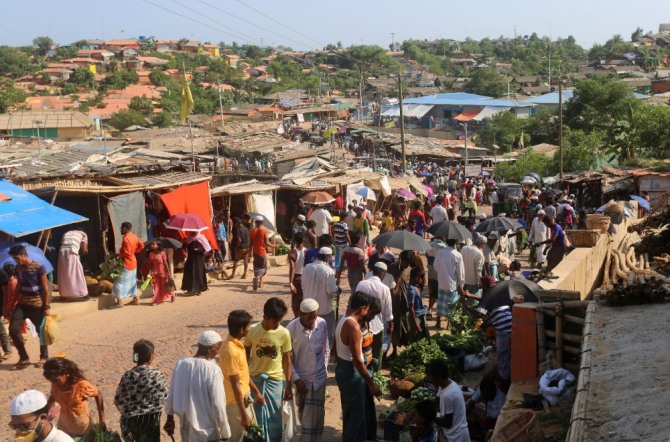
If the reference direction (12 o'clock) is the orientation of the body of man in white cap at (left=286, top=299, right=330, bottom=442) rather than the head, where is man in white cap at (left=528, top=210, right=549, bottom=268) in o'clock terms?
man in white cap at (left=528, top=210, right=549, bottom=268) is roughly at 7 o'clock from man in white cap at (left=286, top=299, right=330, bottom=442).

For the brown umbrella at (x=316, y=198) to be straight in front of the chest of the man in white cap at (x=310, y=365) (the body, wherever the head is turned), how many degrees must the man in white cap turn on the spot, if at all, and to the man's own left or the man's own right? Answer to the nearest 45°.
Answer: approximately 180°

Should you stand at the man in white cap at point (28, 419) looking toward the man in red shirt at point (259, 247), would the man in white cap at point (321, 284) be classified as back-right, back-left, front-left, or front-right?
front-right

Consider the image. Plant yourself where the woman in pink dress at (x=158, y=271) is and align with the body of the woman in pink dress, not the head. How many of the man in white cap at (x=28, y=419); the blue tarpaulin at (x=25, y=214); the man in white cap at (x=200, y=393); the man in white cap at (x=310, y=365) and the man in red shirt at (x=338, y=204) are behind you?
1

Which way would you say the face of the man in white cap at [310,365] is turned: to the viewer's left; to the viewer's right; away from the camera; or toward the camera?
toward the camera

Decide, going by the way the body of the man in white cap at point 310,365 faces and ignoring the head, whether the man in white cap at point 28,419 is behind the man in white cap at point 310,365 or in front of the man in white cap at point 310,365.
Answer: in front

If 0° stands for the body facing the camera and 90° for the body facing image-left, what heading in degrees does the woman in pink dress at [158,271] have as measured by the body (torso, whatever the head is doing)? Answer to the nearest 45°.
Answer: approximately 45°

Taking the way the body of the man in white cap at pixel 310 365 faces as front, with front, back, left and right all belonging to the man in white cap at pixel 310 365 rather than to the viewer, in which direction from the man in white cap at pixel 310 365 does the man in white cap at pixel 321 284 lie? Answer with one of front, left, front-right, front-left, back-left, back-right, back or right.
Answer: back

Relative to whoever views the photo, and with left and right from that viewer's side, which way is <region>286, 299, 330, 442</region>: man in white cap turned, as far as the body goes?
facing the viewer

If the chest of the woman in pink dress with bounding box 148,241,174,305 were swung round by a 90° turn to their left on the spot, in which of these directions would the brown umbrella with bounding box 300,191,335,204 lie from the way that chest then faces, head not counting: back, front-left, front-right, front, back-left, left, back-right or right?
left

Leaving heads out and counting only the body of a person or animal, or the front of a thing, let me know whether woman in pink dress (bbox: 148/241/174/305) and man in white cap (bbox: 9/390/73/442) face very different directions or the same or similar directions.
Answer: same or similar directions

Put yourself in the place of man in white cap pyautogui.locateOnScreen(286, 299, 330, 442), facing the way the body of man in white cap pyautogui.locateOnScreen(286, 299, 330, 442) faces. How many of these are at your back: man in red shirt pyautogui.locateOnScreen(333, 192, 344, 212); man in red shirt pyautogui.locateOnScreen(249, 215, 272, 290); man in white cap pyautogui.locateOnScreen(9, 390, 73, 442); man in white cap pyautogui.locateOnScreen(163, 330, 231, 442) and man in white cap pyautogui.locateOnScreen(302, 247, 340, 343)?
3

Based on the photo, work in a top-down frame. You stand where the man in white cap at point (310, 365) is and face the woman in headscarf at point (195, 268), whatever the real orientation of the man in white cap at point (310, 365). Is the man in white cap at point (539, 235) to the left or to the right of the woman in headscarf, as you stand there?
right

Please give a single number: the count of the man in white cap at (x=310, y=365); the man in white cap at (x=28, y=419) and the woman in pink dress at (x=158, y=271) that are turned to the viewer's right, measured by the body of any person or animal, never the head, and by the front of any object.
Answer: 0

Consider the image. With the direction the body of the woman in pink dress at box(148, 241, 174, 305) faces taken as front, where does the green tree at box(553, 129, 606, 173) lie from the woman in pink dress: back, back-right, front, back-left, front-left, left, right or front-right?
back

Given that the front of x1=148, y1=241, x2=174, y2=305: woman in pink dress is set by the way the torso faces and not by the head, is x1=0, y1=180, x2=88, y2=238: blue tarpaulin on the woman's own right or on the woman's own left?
on the woman's own right
